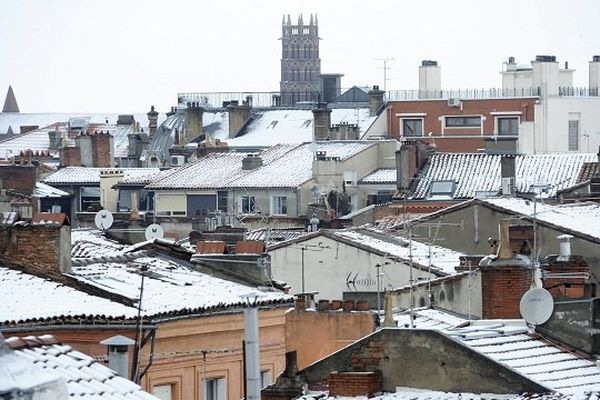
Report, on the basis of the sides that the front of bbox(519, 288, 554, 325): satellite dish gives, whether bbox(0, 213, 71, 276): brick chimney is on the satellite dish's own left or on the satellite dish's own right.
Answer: on the satellite dish's own right

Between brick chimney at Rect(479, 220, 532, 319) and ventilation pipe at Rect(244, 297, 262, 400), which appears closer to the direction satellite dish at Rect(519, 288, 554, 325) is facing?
the ventilation pipe

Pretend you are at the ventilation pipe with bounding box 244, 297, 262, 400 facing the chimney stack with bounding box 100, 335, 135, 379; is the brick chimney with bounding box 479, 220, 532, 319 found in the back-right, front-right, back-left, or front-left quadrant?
back-right

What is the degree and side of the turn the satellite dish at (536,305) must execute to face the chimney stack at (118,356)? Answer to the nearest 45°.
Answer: approximately 45° to its right

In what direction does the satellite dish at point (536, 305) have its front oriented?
toward the camera
